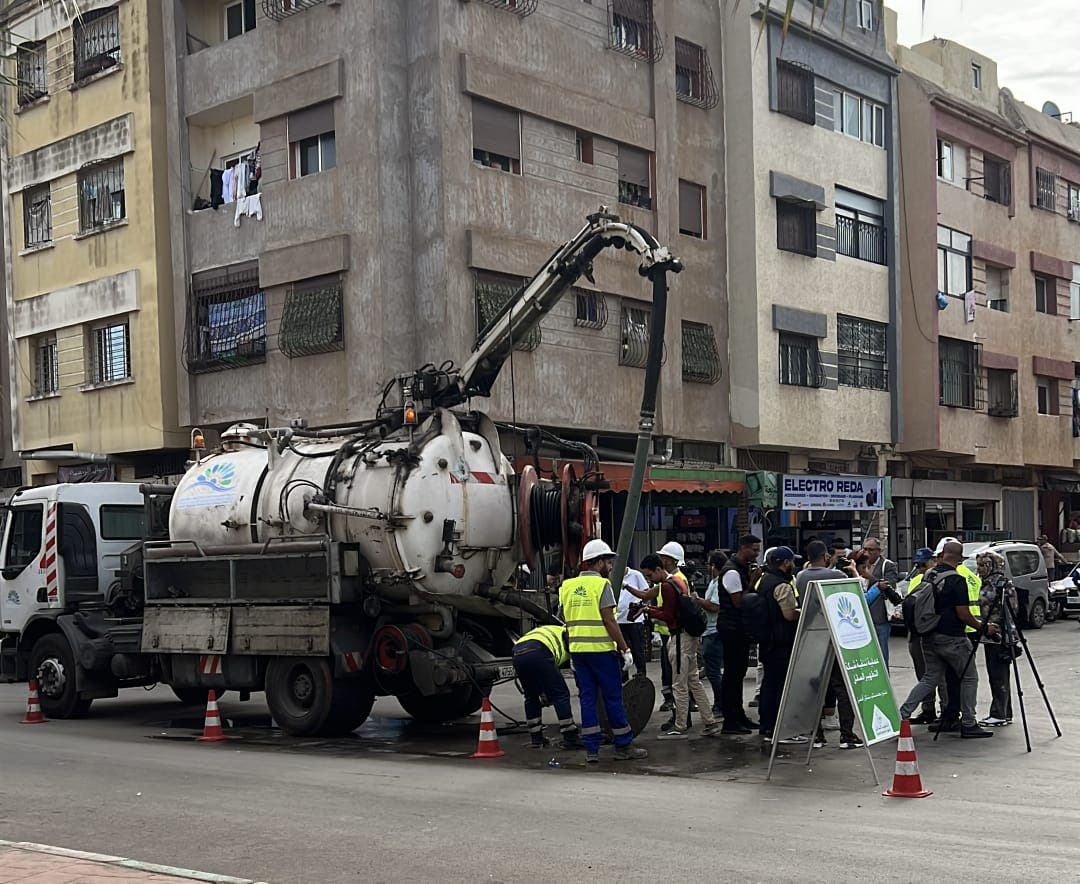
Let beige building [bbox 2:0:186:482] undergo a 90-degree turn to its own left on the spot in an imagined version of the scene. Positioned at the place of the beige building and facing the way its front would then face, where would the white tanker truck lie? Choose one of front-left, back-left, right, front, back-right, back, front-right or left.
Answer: front-right

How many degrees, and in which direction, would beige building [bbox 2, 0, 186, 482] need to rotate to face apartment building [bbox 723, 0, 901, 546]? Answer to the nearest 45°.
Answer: approximately 135° to its left

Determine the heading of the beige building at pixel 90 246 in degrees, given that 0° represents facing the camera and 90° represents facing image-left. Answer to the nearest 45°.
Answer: approximately 45°

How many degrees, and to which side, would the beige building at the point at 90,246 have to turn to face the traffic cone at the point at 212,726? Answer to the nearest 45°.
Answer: approximately 45° to its left

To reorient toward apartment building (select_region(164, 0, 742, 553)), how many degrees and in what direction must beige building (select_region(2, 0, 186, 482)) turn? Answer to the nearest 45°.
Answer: approximately 90° to its left
